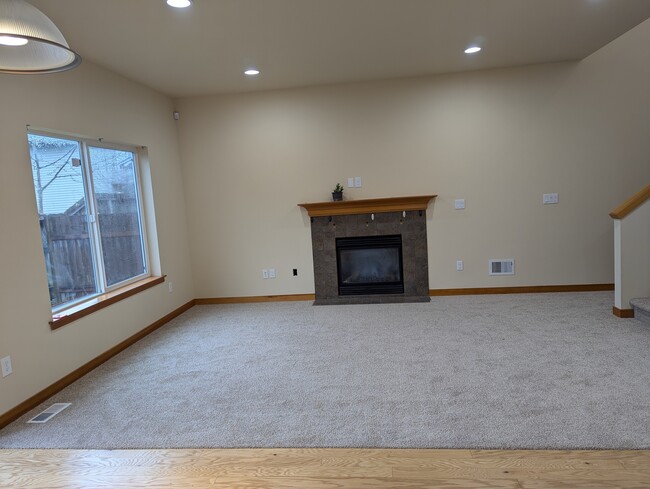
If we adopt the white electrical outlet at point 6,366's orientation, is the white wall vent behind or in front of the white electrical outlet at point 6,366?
in front

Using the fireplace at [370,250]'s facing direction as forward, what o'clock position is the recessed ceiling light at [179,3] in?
The recessed ceiling light is roughly at 1 o'clock from the fireplace.

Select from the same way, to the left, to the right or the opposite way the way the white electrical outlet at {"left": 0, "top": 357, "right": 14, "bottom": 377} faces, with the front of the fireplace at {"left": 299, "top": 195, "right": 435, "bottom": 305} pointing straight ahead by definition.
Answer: to the left

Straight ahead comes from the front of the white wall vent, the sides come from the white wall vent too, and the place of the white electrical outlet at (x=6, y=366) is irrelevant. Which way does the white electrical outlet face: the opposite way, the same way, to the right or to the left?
to the left

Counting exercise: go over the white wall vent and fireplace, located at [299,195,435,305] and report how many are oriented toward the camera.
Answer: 2

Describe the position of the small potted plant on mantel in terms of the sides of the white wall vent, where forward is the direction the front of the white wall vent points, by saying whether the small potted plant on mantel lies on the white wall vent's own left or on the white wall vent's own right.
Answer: on the white wall vent's own right

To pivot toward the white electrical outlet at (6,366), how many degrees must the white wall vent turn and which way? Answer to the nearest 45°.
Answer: approximately 45° to its right

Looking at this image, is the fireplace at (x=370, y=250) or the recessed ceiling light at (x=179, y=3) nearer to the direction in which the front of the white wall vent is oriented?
the recessed ceiling light

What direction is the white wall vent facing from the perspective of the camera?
toward the camera

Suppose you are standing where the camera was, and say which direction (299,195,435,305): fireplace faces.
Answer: facing the viewer

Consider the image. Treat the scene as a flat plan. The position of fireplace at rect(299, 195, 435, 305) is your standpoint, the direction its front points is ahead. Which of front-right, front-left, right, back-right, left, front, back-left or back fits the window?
front-right

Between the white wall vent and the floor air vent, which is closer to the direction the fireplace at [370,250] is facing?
the floor air vent

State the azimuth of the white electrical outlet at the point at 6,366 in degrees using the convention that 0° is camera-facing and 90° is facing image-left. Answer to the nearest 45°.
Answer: approximately 315°
